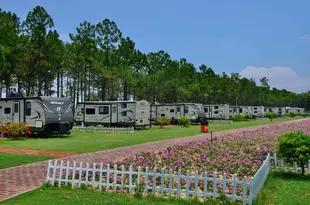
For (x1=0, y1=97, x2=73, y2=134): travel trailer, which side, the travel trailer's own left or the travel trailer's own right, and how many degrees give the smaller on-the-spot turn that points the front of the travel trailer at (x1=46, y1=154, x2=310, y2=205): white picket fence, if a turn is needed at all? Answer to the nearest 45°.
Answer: approximately 45° to the travel trailer's own right

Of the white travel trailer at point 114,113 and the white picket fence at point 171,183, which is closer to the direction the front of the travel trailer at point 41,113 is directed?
the white picket fence

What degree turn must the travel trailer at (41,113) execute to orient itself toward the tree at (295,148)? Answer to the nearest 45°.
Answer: approximately 45° to its right

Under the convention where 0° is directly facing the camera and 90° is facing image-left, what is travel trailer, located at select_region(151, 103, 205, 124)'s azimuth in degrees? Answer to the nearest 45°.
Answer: approximately 315°

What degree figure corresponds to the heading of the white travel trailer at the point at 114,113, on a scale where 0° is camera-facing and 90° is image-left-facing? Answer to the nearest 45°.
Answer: approximately 135°
